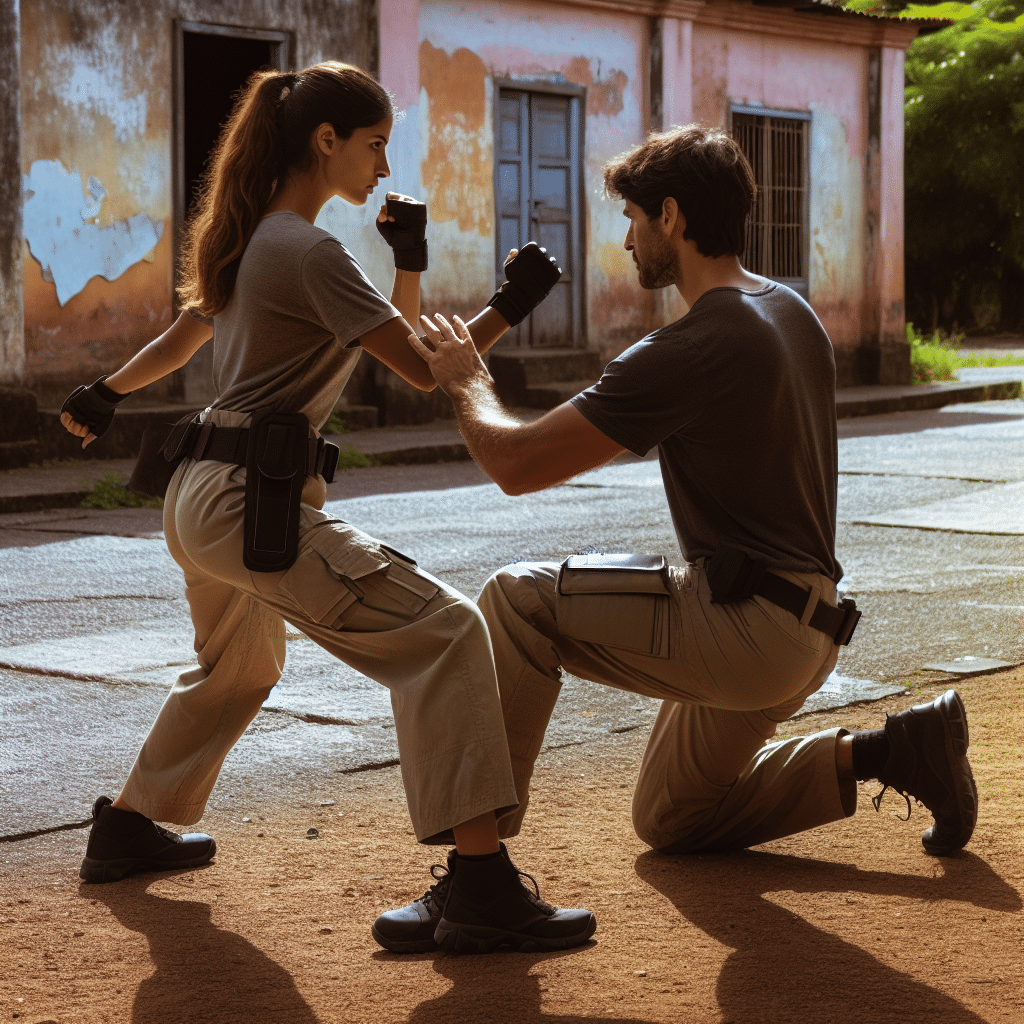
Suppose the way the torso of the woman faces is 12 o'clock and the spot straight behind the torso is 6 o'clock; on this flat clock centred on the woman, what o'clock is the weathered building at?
The weathered building is roughly at 9 o'clock from the woman.

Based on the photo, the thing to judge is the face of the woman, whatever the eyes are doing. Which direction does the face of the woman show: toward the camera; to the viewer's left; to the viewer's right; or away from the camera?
to the viewer's right

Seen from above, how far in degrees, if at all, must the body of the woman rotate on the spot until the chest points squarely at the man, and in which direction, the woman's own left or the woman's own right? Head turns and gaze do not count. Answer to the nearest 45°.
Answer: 0° — they already face them

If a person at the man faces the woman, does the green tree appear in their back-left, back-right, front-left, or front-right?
back-right

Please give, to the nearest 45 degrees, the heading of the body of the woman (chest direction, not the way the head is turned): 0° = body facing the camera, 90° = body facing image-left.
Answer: approximately 270°

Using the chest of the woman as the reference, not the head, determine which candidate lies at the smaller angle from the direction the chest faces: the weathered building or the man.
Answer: the man

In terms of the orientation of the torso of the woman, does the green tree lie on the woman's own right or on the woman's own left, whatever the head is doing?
on the woman's own left
